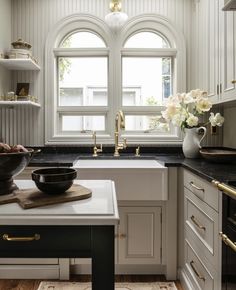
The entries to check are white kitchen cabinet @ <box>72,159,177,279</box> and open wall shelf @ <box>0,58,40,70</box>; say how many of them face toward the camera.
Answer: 2

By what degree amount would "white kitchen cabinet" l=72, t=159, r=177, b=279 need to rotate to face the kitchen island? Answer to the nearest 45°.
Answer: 0° — it already faces it

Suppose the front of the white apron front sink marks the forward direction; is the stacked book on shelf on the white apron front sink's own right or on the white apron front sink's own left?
on the white apron front sink's own right

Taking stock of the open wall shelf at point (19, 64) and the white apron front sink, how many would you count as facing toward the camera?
2

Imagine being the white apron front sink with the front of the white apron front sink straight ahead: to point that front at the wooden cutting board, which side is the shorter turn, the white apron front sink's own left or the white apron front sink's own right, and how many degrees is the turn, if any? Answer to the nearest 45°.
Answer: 0° — it already faces it

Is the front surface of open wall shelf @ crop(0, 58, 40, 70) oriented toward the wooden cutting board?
yes

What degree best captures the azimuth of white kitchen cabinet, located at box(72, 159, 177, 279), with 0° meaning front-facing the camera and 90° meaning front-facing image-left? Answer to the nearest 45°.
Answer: approximately 0°
